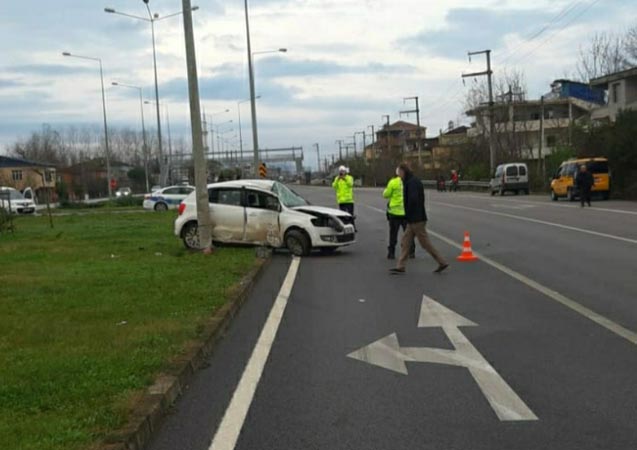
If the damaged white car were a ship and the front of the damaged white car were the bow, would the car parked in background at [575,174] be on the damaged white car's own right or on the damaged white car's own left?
on the damaged white car's own left

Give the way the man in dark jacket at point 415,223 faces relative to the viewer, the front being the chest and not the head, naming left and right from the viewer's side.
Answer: facing to the left of the viewer

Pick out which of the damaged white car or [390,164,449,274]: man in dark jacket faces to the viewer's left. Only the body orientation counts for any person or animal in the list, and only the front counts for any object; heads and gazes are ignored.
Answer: the man in dark jacket

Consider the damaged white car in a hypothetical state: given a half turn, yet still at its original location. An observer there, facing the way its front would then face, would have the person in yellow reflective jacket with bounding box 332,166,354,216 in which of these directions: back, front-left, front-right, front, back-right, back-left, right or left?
right

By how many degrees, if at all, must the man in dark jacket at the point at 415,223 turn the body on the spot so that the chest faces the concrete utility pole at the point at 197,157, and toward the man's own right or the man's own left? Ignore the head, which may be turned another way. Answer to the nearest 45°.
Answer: approximately 45° to the man's own right

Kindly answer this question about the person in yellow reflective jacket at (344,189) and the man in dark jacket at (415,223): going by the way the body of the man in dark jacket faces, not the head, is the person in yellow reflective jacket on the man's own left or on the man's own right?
on the man's own right

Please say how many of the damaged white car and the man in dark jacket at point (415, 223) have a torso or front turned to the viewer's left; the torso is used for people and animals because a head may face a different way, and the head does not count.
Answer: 1

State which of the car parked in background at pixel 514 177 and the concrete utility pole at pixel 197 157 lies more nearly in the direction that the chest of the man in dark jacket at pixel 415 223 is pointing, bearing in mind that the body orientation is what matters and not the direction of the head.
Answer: the concrete utility pole

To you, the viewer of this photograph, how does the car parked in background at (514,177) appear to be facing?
facing away from the viewer and to the left of the viewer

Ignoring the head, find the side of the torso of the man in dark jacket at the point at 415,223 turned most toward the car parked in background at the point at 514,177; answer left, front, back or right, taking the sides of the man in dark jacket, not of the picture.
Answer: right

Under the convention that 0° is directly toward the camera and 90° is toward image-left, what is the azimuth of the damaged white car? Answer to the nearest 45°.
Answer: approximately 315°
